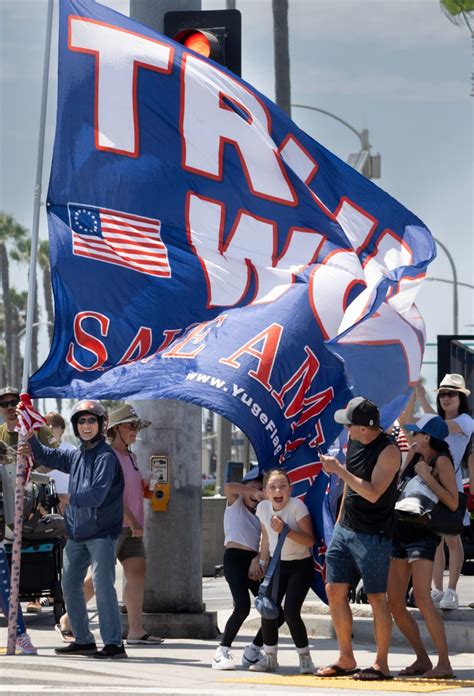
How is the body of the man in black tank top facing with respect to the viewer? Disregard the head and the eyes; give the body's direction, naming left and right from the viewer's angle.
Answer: facing the viewer and to the left of the viewer

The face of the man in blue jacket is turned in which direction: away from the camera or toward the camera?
toward the camera

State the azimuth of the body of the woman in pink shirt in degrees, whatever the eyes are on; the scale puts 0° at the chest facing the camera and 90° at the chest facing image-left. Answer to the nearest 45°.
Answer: approximately 270°

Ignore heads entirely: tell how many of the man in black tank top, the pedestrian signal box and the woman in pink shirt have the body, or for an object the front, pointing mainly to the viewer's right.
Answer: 1

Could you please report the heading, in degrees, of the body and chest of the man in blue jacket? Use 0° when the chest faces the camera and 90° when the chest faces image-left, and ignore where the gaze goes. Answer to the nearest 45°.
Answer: approximately 45°

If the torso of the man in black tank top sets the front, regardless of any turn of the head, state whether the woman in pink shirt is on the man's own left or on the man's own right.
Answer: on the man's own right

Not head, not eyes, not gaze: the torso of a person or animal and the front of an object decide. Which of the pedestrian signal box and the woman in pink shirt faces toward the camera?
the pedestrian signal box

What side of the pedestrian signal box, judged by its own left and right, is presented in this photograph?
front

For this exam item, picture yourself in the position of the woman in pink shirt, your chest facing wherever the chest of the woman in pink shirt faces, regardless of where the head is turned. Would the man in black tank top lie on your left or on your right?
on your right

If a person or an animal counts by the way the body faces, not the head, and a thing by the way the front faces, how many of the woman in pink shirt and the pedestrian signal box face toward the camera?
1

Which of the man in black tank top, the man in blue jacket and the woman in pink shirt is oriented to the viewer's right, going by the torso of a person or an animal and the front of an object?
the woman in pink shirt

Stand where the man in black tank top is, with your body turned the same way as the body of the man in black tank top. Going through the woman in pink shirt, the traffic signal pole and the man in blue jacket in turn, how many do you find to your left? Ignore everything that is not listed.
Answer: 0

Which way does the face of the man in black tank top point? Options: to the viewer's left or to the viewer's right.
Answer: to the viewer's left
